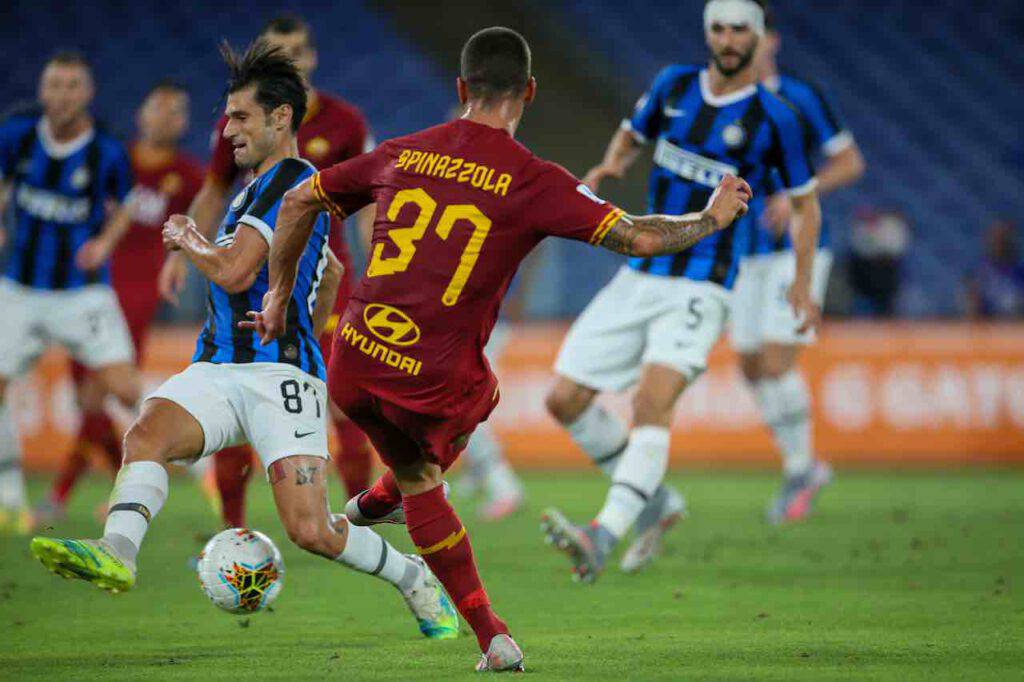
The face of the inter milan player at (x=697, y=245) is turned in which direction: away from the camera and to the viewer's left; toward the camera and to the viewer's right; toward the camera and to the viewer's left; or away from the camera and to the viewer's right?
toward the camera and to the viewer's left

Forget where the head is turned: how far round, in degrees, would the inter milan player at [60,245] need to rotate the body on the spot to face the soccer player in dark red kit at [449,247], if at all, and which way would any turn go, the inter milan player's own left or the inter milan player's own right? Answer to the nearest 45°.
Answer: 0° — they already face them

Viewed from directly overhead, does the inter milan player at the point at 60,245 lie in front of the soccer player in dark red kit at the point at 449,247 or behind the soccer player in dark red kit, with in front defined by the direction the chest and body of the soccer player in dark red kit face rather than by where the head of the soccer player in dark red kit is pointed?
in front

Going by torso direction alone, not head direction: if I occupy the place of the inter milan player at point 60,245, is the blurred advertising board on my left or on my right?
on my left

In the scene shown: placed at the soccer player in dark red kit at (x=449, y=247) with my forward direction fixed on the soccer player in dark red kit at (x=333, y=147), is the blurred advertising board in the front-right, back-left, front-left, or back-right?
front-right

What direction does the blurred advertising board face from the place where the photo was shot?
facing the viewer

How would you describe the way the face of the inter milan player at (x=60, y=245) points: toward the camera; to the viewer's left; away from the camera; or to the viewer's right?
toward the camera

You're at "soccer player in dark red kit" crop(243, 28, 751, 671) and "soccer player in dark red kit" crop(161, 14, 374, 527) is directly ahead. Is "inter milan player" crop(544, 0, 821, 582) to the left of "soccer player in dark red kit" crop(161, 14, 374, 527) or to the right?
right

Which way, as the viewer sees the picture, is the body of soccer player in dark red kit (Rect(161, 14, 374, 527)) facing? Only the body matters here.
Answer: toward the camera

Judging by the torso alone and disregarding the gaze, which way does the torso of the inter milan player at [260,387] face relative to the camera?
to the viewer's left

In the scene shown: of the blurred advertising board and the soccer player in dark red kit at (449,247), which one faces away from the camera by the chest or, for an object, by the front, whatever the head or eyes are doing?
the soccer player in dark red kit

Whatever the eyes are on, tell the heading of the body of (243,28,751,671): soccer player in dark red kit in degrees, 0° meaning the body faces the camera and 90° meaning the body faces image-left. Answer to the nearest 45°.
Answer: approximately 180°

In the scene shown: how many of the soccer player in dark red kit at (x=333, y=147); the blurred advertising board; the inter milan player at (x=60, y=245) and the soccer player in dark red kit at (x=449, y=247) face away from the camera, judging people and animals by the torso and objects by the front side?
1
